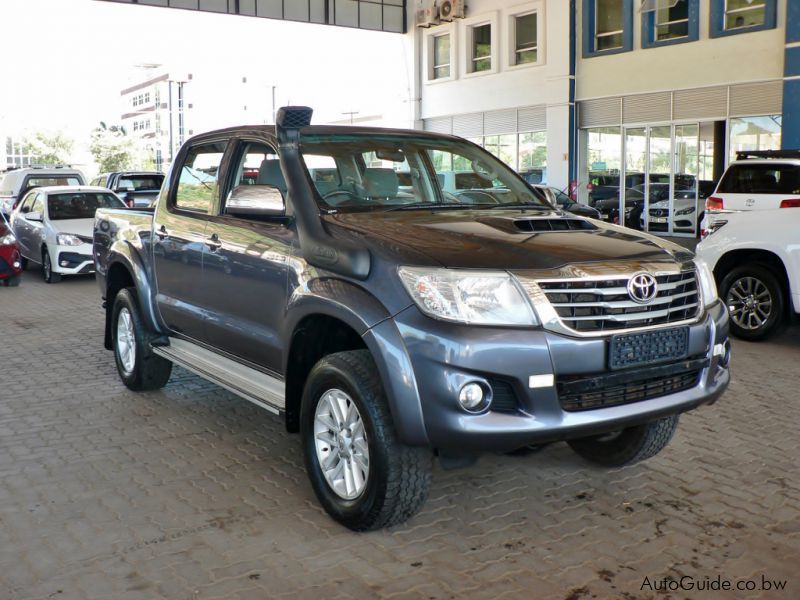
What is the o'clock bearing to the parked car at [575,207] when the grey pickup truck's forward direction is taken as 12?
The parked car is roughly at 8 o'clock from the grey pickup truck.

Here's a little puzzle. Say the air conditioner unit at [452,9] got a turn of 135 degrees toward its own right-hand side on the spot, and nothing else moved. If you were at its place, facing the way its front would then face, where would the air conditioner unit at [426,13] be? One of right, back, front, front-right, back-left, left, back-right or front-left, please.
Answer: front-left

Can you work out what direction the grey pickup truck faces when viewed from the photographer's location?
facing the viewer and to the right of the viewer

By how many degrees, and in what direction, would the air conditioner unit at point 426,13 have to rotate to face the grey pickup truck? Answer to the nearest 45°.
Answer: approximately 45° to its left

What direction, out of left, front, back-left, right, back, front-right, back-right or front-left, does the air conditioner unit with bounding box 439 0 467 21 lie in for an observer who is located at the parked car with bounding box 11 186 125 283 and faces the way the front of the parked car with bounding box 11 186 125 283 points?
left

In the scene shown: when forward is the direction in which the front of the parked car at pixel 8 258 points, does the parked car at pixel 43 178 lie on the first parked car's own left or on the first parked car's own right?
on the first parked car's own left

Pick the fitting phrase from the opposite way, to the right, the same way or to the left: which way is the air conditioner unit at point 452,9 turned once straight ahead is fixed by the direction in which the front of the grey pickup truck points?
to the right

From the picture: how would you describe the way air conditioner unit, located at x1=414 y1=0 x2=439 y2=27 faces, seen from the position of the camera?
facing the viewer and to the left of the viewer

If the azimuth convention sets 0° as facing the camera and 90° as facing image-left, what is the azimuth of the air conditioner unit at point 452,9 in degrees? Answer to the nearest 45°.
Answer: approximately 45°

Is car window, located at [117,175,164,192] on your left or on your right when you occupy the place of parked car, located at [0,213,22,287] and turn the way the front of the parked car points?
on your left

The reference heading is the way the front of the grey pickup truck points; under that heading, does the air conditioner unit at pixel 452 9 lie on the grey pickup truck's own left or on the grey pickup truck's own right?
on the grey pickup truck's own left
